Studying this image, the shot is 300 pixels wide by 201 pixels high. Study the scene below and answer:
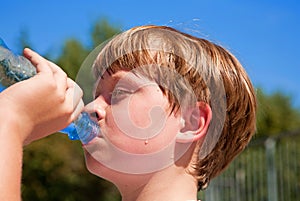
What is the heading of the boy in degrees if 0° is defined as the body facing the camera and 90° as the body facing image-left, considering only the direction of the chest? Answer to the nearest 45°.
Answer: approximately 90°
